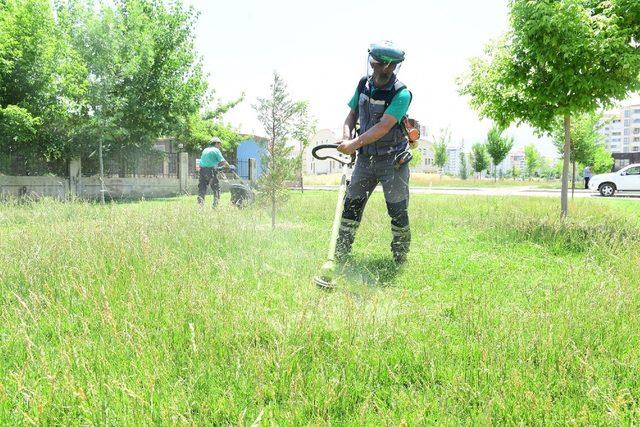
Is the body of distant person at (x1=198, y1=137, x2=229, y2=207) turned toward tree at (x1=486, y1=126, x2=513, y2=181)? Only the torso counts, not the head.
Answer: yes

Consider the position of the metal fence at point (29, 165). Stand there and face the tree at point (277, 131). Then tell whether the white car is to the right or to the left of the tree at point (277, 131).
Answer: left

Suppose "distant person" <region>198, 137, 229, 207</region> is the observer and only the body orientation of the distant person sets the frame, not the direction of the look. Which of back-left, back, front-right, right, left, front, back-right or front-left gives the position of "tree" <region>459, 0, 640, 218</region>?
right

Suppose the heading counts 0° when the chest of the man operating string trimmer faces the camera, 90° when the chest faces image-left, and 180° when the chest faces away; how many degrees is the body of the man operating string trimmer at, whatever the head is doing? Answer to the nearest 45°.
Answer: approximately 45°

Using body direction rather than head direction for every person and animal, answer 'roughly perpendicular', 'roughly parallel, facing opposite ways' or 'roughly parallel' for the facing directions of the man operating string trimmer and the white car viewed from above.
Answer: roughly perpendicular

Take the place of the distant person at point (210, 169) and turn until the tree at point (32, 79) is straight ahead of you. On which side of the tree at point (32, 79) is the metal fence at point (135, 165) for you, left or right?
right

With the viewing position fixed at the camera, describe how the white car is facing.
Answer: facing to the left of the viewer

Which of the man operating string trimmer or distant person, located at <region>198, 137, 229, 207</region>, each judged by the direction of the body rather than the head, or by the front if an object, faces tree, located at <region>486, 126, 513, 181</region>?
the distant person

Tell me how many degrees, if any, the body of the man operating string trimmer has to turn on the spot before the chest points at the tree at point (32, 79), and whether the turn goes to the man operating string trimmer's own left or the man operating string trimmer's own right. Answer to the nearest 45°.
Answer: approximately 90° to the man operating string trimmer's own right

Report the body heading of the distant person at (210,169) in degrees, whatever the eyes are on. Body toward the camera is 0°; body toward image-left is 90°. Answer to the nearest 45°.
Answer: approximately 225°
